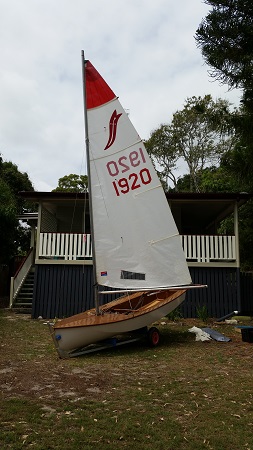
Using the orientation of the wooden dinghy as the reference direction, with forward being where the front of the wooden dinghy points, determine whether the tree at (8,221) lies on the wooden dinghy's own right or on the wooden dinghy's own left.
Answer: on the wooden dinghy's own right

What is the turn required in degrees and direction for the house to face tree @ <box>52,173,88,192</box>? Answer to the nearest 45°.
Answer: approximately 180°

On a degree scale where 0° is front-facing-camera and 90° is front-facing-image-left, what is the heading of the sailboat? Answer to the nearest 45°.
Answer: approximately 45°

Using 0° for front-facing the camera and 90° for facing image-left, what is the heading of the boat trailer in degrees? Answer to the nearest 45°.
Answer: approximately 45°

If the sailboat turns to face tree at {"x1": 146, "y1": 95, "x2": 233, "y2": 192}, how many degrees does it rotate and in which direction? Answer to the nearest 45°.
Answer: approximately 135° to its right

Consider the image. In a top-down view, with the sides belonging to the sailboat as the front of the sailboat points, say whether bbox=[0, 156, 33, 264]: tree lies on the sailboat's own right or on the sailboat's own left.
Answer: on the sailboat's own right

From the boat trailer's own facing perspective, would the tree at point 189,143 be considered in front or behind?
behind

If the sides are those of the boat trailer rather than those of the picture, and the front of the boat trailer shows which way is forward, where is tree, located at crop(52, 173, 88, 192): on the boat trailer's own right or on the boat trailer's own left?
on the boat trailer's own right

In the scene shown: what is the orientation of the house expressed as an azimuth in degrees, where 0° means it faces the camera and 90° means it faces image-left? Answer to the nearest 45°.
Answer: approximately 0°

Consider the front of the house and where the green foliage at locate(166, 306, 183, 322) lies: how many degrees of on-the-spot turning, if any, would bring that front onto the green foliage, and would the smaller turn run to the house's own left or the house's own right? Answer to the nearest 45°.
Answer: approximately 90° to the house's own left

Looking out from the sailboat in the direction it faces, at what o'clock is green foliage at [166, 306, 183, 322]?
The green foliage is roughly at 5 o'clock from the sailboat.

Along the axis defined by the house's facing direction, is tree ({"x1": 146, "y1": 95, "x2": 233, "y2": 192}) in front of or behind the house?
behind
